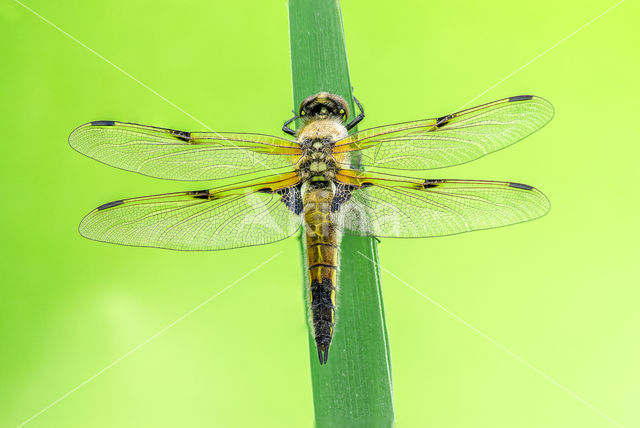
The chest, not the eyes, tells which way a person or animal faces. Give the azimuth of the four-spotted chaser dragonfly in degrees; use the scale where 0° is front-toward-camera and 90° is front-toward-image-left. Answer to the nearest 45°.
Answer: approximately 180°
